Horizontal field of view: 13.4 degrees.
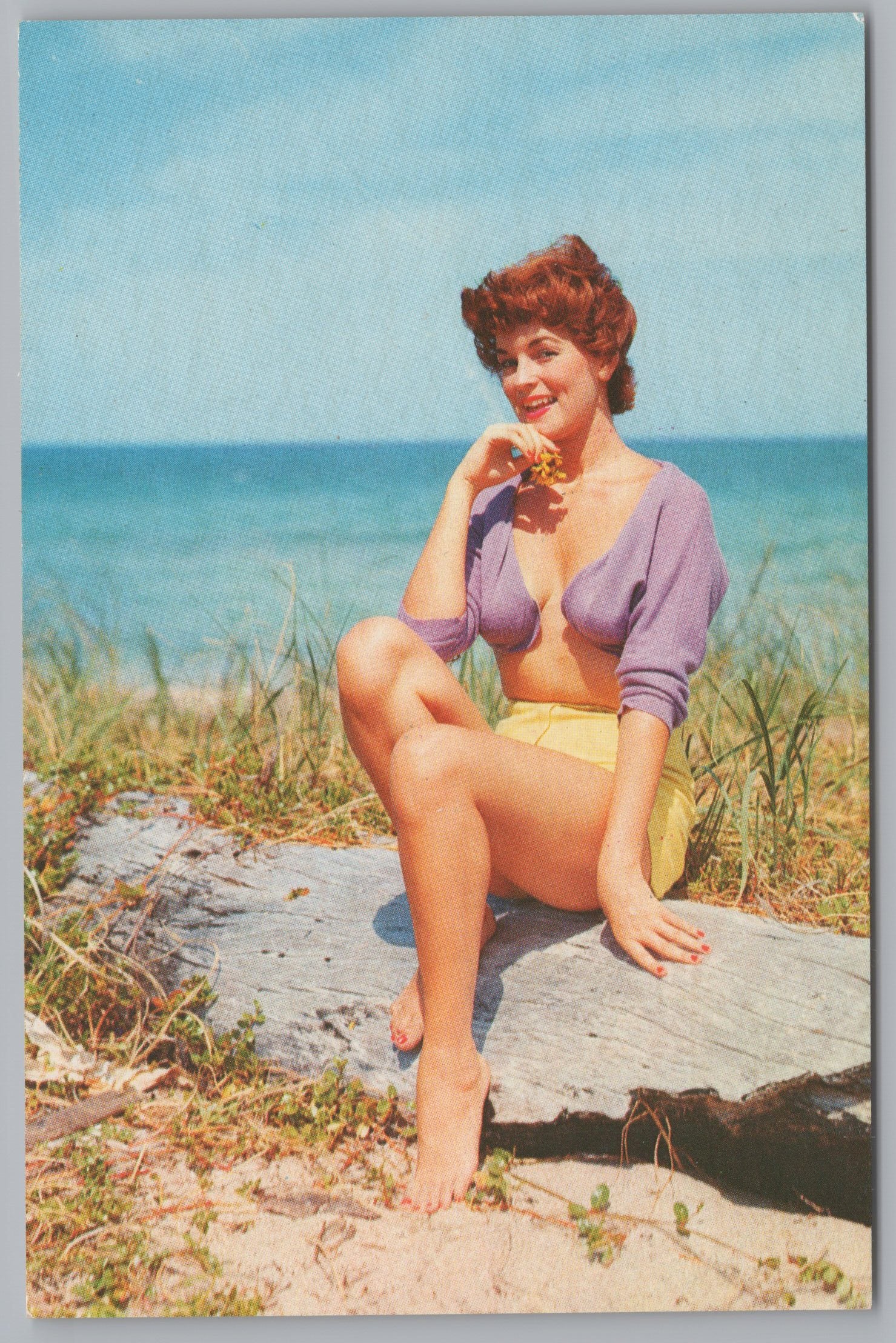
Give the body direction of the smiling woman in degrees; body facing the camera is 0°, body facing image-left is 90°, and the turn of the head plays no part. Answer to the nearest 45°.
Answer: approximately 45°
